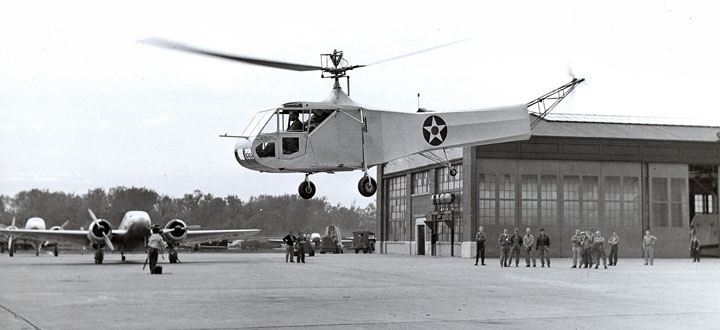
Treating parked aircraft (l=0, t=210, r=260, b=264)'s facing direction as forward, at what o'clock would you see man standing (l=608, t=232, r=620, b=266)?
The man standing is roughly at 10 o'clock from the parked aircraft.

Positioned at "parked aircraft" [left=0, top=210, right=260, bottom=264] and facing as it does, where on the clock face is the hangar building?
The hangar building is roughly at 9 o'clock from the parked aircraft.

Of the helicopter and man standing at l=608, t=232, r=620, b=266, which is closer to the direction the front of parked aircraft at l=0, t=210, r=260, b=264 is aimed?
the helicopter

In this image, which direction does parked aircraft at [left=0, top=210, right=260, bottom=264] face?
toward the camera

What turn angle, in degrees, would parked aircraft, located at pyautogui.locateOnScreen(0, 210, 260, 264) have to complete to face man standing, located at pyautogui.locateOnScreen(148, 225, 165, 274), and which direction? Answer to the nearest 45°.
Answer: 0° — it already faces them

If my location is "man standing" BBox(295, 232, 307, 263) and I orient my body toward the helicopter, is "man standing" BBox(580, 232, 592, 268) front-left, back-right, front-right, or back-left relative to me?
front-left

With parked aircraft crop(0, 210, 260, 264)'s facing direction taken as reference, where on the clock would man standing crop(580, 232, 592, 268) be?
The man standing is roughly at 10 o'clock from the parked aircraft.

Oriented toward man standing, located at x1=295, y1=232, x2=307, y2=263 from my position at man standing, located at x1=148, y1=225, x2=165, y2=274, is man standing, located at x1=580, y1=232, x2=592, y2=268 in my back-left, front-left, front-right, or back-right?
front-right

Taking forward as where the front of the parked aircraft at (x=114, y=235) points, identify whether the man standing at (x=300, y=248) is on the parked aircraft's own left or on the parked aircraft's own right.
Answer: on the parked aircraft's own left

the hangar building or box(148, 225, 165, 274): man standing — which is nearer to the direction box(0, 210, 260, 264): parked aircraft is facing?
the man standing

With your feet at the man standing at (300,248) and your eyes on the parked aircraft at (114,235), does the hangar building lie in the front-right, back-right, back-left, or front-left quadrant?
back-right
